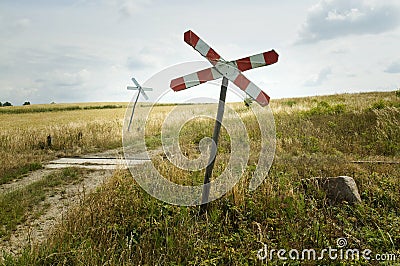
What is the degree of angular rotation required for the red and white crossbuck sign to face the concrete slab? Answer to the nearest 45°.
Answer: approximately 135° to its right

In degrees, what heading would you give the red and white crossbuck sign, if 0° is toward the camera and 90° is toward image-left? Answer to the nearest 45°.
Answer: approximately 0°

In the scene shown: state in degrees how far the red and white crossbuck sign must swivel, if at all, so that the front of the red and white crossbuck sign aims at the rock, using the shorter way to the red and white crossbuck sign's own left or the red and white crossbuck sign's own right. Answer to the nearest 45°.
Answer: approximately 135° to the red and white crossbuck sign's own left
